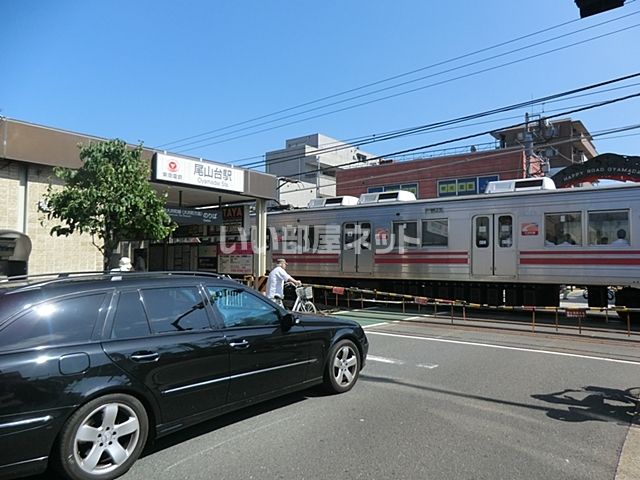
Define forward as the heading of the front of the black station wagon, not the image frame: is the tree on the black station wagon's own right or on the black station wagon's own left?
on the black station wagon's own left

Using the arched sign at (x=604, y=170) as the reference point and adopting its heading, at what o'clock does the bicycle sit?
The bicycle is roughly at 1 o'clock from the arched sign.

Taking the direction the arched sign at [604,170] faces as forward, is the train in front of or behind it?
in front

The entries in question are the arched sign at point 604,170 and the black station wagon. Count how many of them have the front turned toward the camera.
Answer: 1

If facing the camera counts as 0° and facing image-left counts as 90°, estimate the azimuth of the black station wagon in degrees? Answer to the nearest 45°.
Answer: approximately 225°

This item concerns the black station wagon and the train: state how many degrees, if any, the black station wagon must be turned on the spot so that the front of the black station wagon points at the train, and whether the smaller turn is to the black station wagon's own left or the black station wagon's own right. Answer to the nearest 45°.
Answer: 0° — it already faces it

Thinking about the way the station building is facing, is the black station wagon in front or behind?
in front

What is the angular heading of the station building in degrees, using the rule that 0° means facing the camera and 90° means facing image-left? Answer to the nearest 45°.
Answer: approximately 315°

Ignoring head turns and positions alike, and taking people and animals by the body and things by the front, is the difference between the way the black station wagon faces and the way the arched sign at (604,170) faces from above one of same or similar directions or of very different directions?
very different directions

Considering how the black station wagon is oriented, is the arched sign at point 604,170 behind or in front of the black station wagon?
in front

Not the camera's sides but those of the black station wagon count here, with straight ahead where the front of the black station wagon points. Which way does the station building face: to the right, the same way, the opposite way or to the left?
to the right

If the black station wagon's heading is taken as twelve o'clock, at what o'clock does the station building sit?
The station building is roughly at 10 o'clock from the black station wagon.

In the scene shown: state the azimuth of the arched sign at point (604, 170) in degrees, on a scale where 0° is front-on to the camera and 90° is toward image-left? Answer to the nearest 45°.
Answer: approximately 0°
